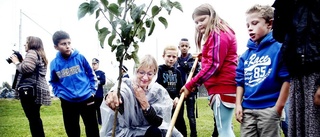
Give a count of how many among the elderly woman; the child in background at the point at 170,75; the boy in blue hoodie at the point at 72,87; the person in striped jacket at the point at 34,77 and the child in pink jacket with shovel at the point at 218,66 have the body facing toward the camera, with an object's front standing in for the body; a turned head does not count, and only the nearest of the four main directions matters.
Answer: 3

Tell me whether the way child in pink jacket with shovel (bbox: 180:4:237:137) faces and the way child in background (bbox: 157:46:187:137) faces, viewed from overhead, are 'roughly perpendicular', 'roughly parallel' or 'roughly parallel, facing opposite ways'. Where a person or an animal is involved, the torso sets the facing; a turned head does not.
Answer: roughly perpendicular

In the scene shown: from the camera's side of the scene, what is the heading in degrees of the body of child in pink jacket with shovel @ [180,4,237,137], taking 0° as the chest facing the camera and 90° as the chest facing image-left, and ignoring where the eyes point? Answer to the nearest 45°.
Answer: approximately 90°

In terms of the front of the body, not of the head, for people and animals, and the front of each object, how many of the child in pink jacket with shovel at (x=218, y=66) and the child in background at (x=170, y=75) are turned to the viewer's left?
1
